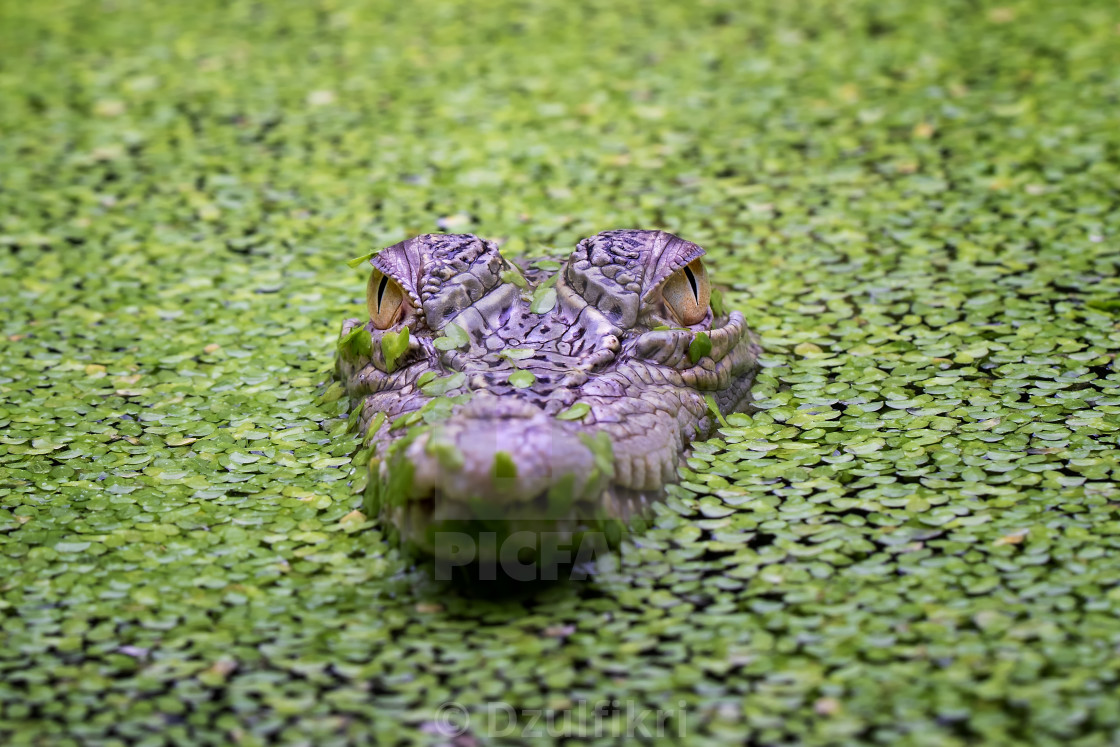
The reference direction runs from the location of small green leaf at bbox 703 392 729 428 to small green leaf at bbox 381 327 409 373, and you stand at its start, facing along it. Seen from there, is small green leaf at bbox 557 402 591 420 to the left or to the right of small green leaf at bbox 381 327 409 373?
left

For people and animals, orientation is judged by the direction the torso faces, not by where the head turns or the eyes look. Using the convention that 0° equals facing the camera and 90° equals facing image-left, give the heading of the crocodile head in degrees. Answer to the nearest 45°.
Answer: approximately 0°
